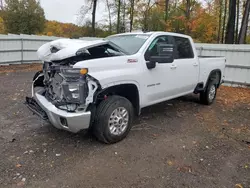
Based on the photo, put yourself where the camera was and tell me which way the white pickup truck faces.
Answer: facing the viewer and to the left of the viewer
